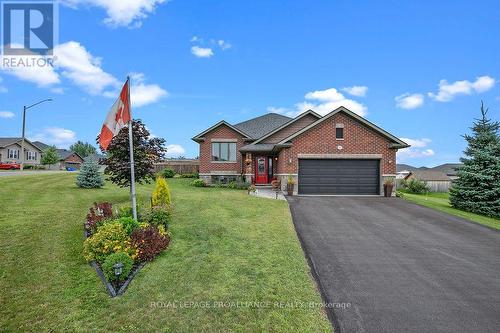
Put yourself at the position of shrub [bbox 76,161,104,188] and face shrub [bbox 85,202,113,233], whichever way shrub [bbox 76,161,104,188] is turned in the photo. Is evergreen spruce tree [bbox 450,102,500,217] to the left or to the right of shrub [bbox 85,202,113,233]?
left

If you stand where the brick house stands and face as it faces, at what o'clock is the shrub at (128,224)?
The shrub is roughly at 1 o'clock from the brick house.

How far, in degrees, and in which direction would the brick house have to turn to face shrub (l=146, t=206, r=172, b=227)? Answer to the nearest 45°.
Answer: approximately 45° to its right

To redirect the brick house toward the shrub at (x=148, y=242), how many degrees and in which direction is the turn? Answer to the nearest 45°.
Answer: approximately 45° to its right

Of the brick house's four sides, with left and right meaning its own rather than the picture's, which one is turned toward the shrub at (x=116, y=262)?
front

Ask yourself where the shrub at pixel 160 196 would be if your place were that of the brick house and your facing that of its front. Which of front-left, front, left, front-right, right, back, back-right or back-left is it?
front-right

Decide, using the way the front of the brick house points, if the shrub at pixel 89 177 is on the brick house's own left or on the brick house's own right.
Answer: on the brick house's own right

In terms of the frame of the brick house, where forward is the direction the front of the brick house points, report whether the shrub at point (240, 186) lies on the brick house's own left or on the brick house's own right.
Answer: on the brick house's own right

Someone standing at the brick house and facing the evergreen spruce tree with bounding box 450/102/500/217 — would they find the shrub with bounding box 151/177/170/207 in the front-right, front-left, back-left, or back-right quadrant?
front-right

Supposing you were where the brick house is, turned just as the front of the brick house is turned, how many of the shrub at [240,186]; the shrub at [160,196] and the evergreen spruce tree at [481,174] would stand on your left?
1

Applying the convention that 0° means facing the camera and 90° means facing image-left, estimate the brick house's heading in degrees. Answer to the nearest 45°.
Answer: approximately 0°

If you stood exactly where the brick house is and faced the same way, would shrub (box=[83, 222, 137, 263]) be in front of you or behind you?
in front

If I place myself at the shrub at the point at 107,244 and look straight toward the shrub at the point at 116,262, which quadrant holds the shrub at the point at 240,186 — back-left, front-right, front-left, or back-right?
back-left

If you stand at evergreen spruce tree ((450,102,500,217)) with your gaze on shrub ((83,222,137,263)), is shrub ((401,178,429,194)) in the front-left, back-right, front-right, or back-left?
back-right
